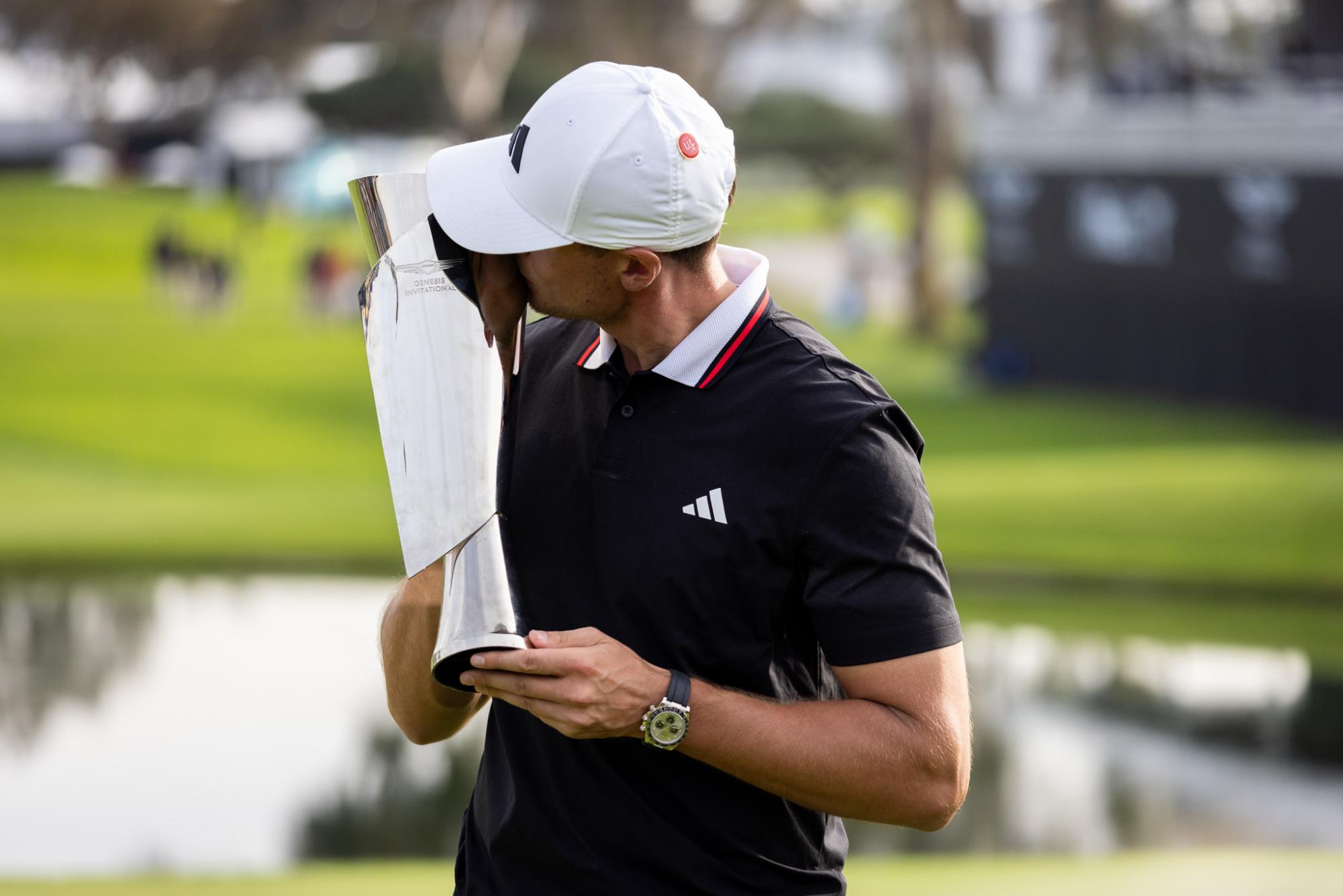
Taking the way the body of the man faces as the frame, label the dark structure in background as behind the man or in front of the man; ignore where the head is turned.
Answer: behind

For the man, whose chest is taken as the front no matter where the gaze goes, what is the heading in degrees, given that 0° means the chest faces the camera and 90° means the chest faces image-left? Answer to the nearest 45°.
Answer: approximately 45°

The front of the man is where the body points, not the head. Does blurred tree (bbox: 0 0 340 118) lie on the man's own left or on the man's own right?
on the man's own right

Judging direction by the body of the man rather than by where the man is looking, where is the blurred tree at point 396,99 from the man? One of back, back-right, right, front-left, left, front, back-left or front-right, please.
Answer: back-right

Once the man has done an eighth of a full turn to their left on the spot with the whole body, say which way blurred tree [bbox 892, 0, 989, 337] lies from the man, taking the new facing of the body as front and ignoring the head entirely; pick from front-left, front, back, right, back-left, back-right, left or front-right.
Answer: back

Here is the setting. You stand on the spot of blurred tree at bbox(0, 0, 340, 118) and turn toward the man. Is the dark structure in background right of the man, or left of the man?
left

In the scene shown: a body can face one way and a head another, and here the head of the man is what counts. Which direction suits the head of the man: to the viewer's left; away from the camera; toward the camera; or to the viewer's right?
to the viewer's left
